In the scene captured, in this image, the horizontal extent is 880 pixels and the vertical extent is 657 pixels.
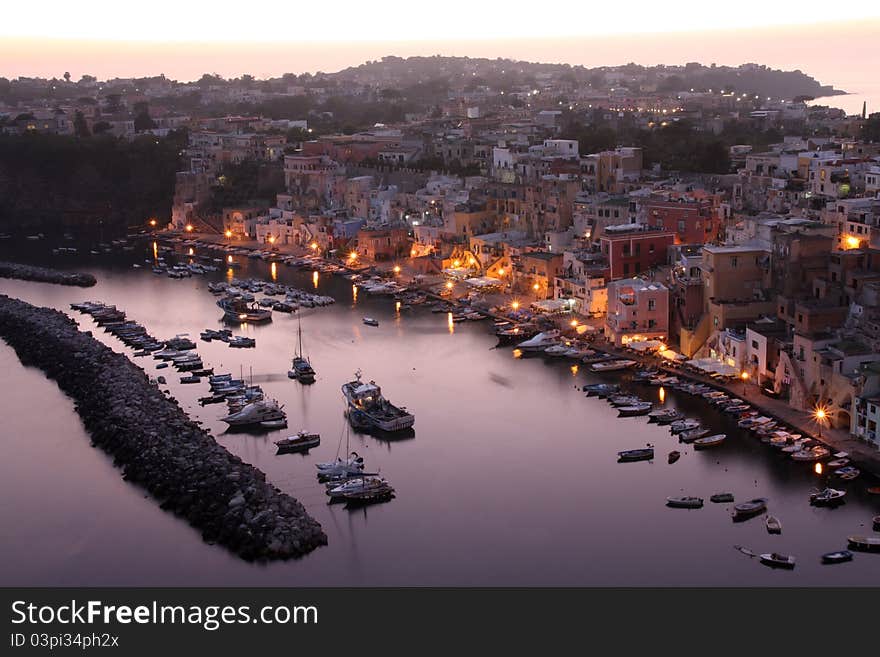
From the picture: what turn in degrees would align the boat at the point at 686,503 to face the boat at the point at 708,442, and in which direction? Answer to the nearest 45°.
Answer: approximately 90° to its right

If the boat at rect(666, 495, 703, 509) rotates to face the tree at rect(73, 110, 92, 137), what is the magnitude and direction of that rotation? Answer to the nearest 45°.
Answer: approximately 45° to its right

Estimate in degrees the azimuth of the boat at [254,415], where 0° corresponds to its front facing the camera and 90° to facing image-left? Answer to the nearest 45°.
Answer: approximately 90°

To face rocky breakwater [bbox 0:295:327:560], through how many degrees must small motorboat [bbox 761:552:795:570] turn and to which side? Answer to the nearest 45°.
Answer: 0° — it already faces it

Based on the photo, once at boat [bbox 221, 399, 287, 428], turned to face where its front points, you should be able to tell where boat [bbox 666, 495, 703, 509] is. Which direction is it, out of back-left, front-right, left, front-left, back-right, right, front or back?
back-left

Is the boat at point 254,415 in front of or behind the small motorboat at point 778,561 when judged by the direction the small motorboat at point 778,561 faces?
in front

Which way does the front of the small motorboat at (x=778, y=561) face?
to the viewer's left

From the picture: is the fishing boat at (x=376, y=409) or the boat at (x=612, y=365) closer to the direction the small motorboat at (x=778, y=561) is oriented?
the fishing boat

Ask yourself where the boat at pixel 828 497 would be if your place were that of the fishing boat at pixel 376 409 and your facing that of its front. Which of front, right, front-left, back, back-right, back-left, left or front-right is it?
back

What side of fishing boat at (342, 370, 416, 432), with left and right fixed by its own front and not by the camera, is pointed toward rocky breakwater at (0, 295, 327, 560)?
left

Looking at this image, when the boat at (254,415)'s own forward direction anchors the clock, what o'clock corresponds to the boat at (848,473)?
the boat at (848,473) is roughly at 7 o'clock from the boat at (254,415).

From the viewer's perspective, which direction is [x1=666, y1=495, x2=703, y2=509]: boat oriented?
to the viewer's left
